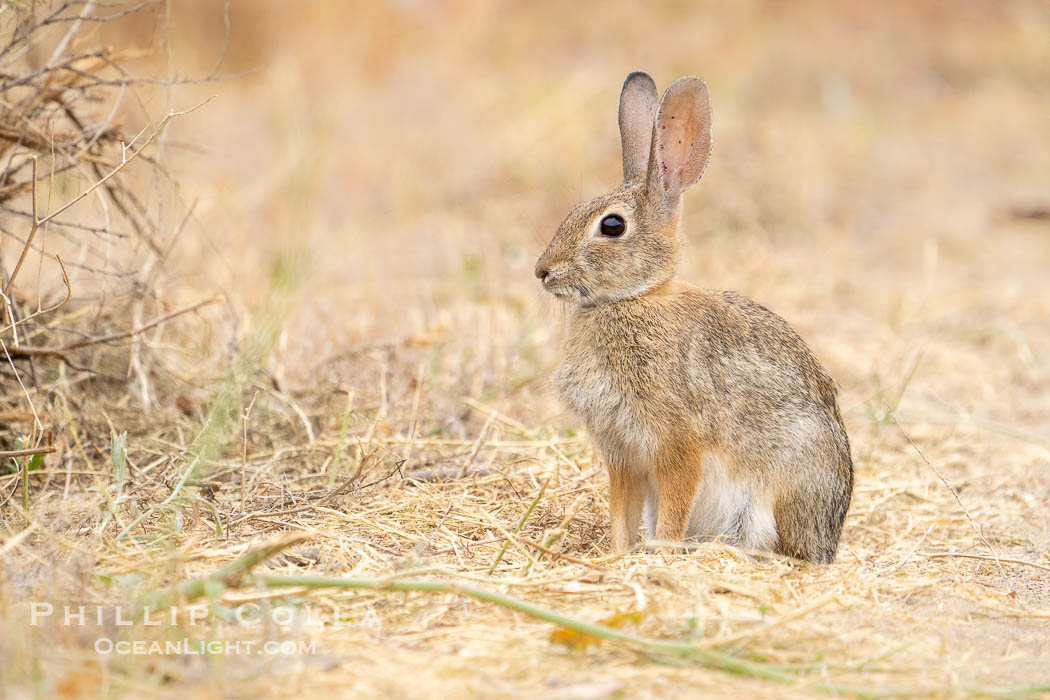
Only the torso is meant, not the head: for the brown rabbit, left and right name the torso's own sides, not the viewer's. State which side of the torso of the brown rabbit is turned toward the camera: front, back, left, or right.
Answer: left
